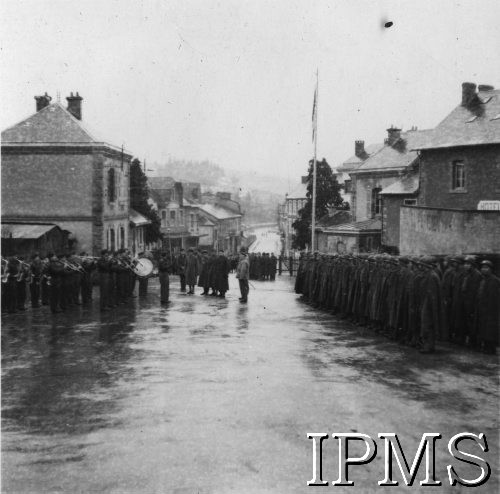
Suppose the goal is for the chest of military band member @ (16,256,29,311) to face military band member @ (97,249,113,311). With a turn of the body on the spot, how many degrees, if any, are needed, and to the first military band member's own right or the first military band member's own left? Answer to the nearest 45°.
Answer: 0° — they already face them

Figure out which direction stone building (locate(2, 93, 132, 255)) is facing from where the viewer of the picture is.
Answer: facing to the right of the viewer

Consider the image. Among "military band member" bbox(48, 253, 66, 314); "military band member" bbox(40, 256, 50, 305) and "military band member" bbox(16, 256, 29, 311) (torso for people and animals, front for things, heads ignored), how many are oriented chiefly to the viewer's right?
3

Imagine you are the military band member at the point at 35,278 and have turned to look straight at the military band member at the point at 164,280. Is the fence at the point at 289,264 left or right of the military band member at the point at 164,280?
left

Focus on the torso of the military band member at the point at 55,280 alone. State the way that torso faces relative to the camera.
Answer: to the viewer's right

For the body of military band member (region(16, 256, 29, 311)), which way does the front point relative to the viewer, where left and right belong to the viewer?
facing to the right of the viewer

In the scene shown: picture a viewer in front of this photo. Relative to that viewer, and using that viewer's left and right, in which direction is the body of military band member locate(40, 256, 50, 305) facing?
facing to the right of the viewer

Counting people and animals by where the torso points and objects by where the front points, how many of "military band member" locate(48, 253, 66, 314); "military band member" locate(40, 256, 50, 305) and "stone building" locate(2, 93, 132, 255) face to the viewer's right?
3

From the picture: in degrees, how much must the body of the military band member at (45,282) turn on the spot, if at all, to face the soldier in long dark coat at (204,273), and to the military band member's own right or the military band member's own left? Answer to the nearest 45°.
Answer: approximately 45° to the military band member's own left

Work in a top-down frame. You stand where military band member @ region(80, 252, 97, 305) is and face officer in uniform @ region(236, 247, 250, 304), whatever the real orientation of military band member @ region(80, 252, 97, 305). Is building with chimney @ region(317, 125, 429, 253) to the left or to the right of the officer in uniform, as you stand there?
left

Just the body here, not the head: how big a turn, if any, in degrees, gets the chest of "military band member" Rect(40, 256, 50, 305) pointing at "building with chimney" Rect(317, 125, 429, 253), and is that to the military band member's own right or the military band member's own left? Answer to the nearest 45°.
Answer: approximately 45° to the military band member's own left

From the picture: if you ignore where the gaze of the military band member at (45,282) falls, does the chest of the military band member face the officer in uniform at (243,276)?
yes

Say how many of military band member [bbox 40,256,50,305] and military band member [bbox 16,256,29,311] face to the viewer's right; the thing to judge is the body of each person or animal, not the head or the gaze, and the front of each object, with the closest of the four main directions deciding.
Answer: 2
